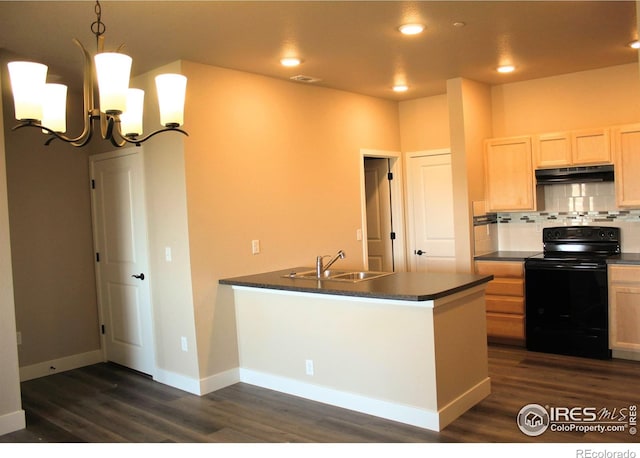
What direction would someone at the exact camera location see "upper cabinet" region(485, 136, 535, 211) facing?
facing the viewer

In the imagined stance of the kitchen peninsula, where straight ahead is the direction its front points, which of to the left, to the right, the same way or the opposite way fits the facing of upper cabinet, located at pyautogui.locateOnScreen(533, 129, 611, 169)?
the opposite way

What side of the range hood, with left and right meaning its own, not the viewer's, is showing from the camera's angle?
front

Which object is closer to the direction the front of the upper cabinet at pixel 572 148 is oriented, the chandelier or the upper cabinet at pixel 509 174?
the chandelier

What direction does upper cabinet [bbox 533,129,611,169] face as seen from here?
toward the camera

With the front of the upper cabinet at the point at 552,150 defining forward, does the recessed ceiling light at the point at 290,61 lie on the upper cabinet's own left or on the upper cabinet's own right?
on the upper cabinet's own right

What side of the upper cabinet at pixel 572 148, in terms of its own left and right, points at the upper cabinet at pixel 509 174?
right

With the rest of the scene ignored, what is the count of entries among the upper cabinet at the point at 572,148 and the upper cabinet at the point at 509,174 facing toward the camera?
2

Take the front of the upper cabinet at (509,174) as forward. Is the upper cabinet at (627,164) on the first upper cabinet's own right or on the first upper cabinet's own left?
on the first upper cabinet's own left

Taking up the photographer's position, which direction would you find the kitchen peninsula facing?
facing away from the viewer and to the right of the viewer

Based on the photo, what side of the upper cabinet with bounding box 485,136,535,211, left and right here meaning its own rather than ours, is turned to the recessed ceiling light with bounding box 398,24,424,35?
front
